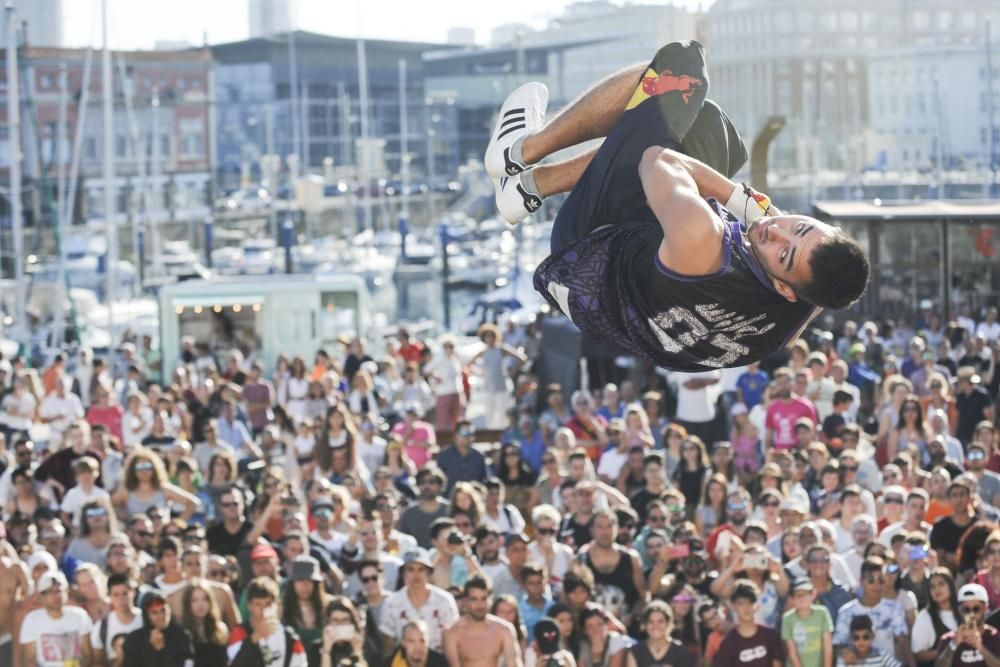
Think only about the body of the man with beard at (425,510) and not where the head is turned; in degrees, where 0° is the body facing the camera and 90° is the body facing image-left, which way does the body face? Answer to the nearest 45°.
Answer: approximately 0°

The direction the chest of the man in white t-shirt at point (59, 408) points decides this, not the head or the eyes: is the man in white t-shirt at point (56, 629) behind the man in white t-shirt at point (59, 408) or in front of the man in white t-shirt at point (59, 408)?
in front

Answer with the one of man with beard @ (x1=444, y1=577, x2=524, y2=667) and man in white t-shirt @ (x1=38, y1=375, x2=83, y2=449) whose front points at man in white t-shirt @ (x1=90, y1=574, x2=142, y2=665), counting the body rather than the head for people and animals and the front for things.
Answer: man in white t-shirt @ (x1=38, y1=375, x2=83, y2=449)

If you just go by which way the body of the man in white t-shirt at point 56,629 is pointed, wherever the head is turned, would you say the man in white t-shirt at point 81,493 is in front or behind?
behind

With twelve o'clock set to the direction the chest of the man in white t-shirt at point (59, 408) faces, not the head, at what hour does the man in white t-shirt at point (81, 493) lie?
the man in white t-shirt at point (81, 493) is roughly at 12 o'clock from the man in white t-shirt at point (59, 408).

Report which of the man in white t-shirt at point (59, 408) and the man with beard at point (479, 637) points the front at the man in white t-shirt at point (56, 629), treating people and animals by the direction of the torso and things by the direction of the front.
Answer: the man in white t-shirt at point (59, 408)

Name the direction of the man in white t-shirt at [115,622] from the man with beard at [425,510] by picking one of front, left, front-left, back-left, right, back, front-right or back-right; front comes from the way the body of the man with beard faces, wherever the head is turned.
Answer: front-right

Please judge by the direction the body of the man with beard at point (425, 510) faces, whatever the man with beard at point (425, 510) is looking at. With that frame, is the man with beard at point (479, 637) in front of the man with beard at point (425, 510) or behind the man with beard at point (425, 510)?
in front
